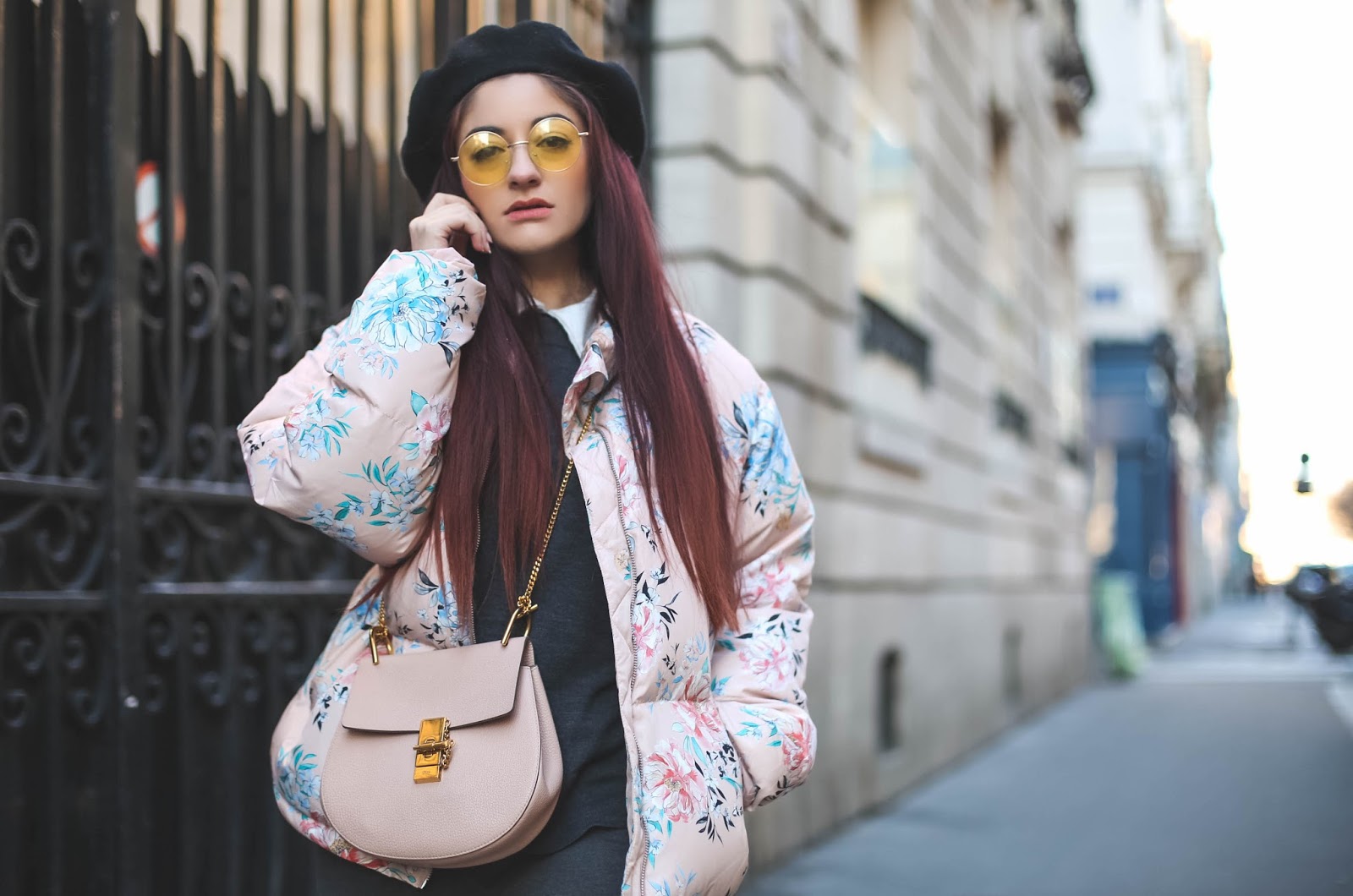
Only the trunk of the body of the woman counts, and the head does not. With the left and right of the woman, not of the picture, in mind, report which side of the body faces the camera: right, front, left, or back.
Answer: front

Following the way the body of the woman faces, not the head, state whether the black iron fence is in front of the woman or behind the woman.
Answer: behind

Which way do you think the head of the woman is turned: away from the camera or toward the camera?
toward the camera

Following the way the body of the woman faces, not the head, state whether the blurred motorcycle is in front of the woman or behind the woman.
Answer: behind
